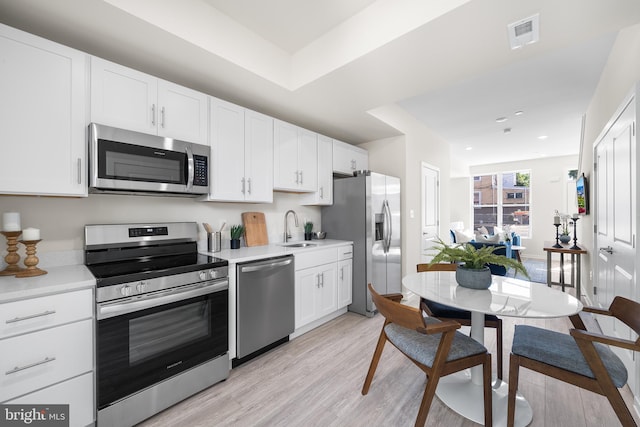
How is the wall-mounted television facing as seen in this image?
to the viewer's left

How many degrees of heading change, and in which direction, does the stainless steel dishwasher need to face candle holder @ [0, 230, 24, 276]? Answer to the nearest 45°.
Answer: approximately 135° to its right

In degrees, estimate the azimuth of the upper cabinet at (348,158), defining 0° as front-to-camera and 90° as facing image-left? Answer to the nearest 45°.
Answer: approximately 315°

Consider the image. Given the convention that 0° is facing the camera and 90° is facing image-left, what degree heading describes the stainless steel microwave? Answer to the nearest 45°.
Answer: approximately 315°

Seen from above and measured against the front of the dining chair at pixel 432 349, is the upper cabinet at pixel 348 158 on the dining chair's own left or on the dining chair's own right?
on the dining chair's own left

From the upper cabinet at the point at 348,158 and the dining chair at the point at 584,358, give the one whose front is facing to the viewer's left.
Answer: the dining chair
